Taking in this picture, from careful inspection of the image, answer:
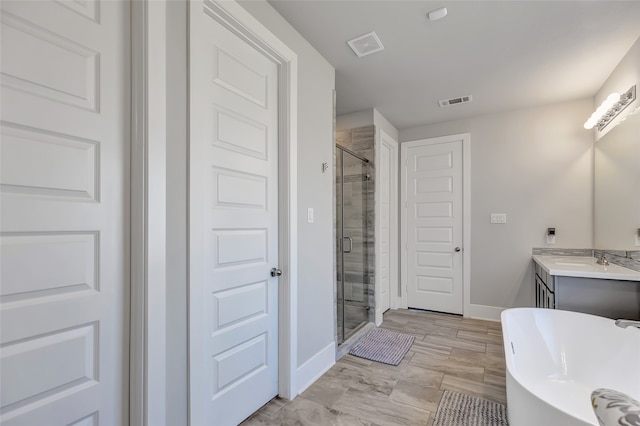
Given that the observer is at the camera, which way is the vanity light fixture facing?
facing to the left of the viewer

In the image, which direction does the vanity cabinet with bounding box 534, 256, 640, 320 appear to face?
to the viewer's left

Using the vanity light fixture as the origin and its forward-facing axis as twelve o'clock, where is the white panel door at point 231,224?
The white panel door is roughly at 10 o'clock from the vanity light fixture.

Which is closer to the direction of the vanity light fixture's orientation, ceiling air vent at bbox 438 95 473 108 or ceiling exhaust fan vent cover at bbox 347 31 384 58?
the ceiling air vent

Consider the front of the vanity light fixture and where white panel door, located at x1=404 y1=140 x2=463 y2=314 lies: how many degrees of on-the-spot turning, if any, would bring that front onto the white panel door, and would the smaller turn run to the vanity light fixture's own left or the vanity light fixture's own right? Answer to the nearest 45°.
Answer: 0° — it already faces it

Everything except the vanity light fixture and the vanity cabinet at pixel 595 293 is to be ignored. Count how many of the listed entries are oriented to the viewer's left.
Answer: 2

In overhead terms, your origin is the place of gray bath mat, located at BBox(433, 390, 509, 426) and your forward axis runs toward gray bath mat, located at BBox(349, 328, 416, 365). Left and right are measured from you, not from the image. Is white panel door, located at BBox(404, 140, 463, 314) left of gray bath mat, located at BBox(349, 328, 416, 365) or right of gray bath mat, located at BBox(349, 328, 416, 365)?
right
